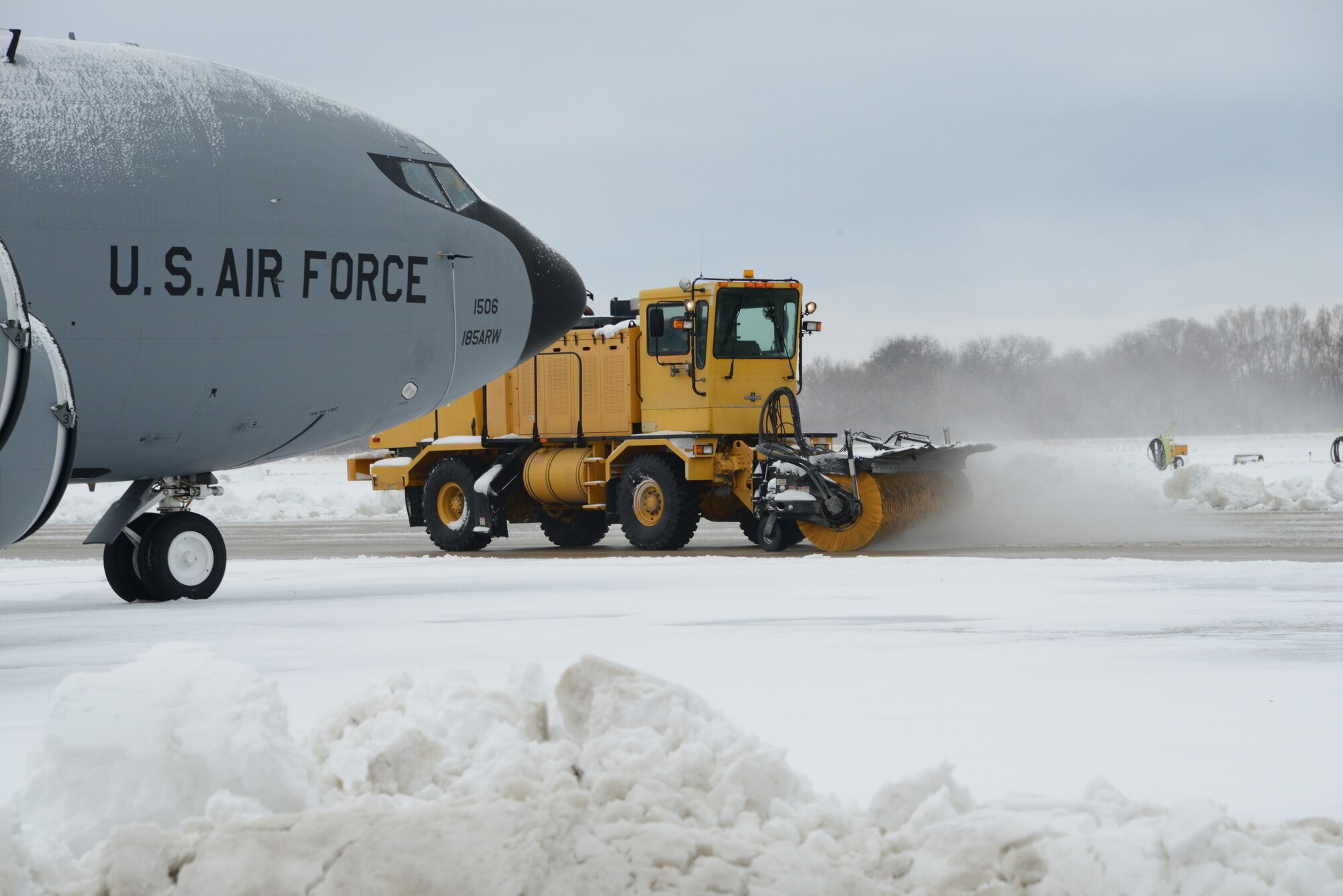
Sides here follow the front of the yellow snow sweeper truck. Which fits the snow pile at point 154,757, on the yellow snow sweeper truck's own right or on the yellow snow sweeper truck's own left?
on the yellow snow sweeper truck's own right

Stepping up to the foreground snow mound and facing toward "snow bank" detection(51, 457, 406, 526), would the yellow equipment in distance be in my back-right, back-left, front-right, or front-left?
front-right

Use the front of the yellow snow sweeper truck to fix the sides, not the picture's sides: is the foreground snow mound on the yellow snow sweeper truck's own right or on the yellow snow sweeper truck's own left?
on the yellow snow sweeper truck's own right

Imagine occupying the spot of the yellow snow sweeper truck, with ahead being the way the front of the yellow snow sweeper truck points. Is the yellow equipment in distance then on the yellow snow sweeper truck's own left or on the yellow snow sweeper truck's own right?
on the yellow snow sweeper truck's own left

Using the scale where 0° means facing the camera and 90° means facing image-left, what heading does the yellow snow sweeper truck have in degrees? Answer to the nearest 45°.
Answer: approximately 315°

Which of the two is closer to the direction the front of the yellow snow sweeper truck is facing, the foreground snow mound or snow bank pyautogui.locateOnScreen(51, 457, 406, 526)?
the foreground snow mound

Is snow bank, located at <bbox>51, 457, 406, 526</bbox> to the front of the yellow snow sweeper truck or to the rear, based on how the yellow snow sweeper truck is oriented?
to the rear
